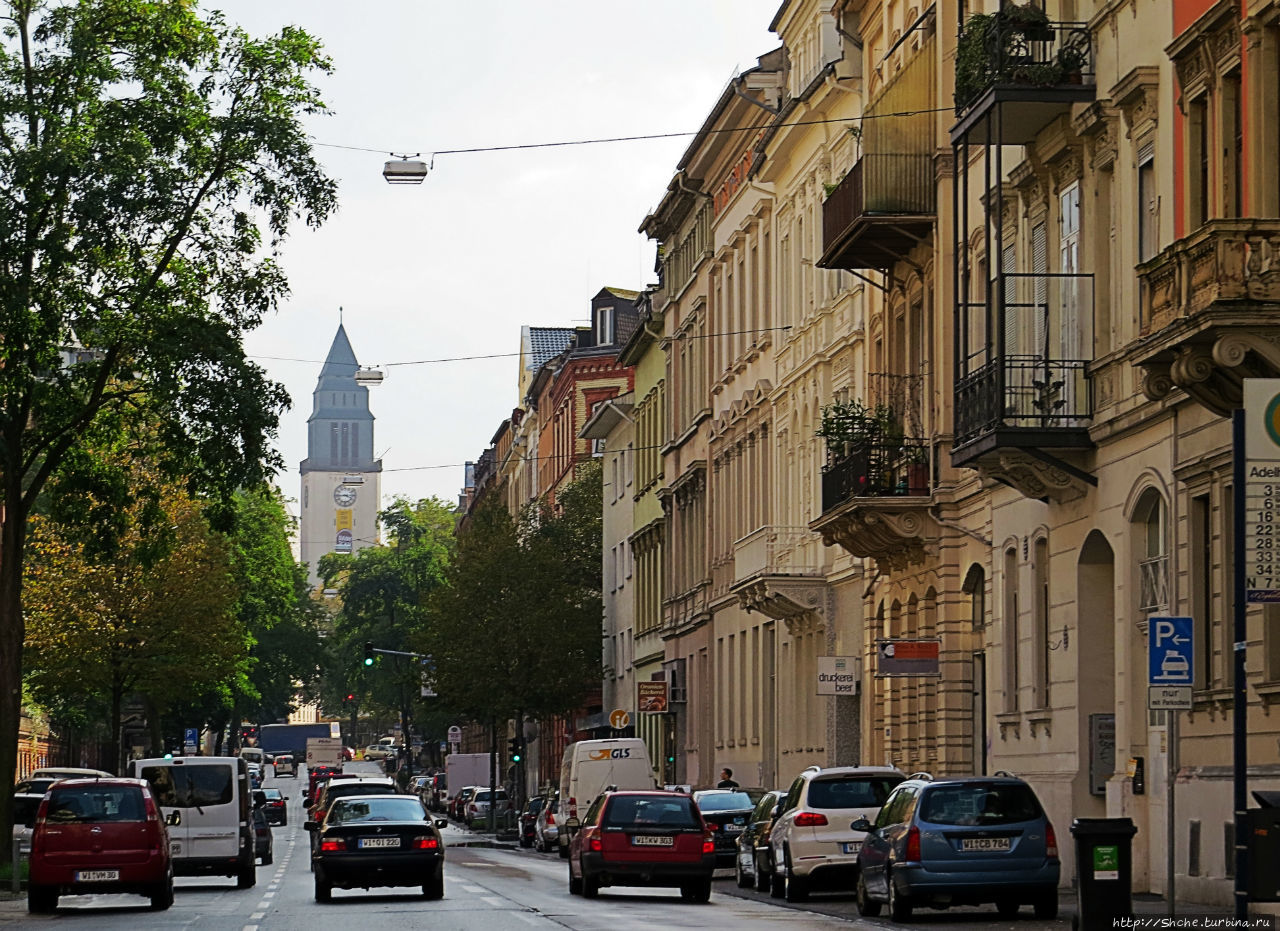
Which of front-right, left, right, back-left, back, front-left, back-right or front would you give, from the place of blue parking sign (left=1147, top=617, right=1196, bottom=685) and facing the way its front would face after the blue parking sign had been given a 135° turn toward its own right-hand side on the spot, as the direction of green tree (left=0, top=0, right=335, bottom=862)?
front

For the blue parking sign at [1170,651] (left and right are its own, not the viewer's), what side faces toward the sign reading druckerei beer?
back

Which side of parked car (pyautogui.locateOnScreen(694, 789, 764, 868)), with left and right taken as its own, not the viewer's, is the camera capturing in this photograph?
back

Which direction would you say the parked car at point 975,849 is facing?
away from the camera

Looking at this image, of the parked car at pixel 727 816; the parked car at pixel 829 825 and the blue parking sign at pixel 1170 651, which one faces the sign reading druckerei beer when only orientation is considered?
the parked car at pixel 829 825

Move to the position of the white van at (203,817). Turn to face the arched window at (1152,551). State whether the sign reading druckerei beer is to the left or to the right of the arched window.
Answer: left

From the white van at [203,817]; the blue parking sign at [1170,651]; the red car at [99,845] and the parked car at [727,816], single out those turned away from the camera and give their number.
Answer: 3

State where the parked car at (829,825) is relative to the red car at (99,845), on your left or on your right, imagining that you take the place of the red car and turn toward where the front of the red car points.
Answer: on your right

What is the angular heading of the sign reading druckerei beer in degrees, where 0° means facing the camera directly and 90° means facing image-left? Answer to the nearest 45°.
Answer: approximately 0°

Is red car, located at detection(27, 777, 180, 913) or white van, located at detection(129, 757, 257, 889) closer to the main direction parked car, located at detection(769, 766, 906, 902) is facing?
the white van

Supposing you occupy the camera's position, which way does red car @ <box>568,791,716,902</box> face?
facing away from the viewer

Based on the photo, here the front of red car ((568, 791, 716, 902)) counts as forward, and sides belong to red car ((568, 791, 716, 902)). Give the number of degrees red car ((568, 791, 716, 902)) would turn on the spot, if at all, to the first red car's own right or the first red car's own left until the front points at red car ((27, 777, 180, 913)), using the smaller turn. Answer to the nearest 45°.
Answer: approximately 90° to the first red car's own left

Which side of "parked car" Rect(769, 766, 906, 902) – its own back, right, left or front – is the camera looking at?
back

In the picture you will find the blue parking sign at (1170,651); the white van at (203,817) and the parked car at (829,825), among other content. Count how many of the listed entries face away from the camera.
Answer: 2

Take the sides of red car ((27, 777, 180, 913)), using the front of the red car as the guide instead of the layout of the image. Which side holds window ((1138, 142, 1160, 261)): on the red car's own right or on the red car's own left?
on the red car's own right

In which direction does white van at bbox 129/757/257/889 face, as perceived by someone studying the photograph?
facing away from the viewer
